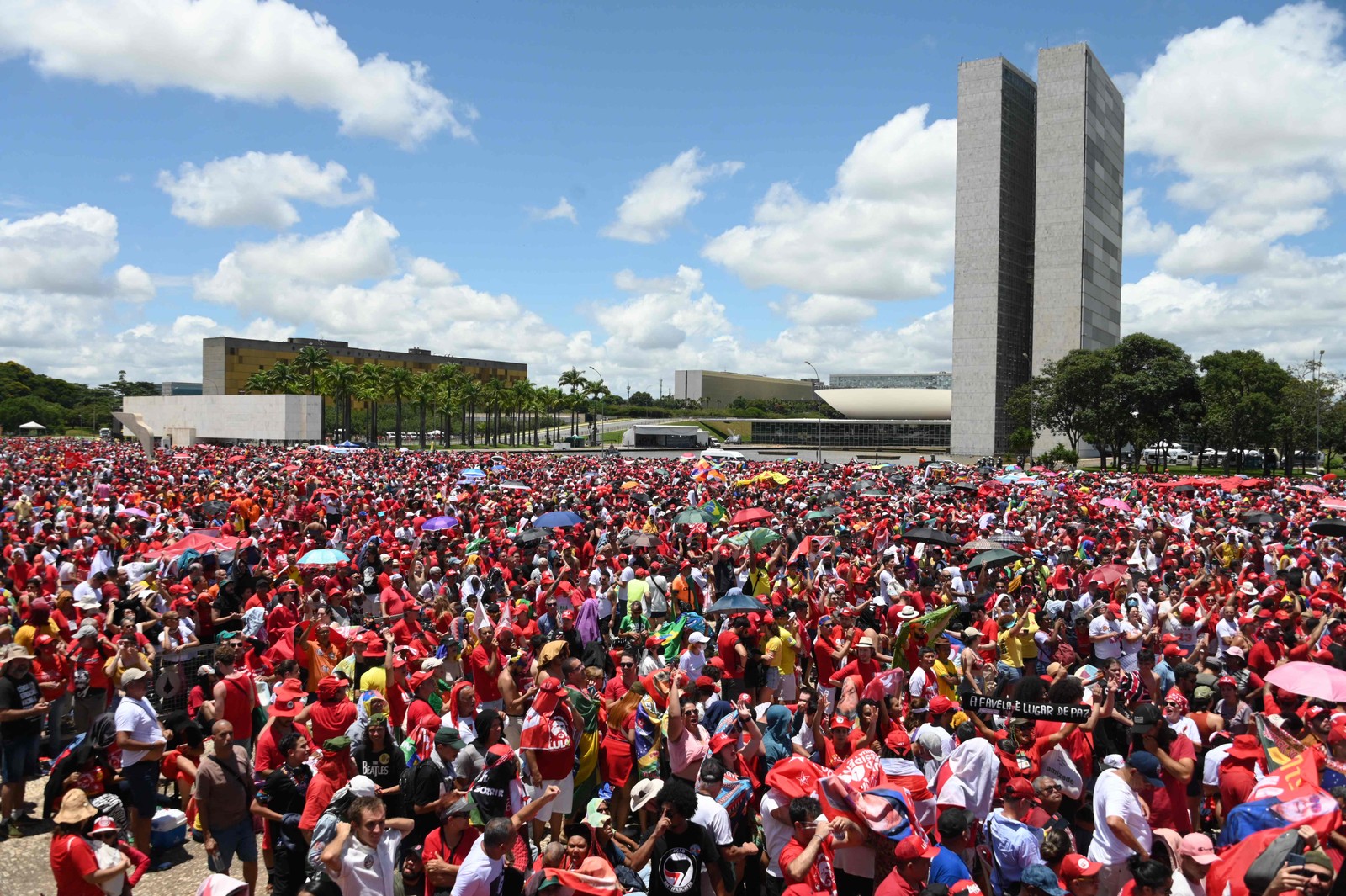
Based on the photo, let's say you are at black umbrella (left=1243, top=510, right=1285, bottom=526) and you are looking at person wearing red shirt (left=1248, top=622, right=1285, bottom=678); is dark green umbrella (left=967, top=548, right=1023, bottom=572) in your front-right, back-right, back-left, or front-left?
front-right

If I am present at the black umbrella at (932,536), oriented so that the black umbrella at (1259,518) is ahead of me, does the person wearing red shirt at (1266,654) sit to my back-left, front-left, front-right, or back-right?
back-right

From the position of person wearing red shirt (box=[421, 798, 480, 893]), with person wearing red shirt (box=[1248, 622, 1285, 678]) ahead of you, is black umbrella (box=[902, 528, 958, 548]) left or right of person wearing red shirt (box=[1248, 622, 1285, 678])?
left

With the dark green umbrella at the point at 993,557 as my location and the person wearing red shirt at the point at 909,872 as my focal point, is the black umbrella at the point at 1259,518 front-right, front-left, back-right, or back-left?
back-left

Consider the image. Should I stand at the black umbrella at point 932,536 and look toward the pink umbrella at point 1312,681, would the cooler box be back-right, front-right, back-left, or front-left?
front-right

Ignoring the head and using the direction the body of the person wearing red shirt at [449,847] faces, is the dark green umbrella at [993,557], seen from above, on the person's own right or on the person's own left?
on the person's own left

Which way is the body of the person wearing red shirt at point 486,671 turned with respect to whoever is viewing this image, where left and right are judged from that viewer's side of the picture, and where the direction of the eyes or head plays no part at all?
facing the viewer and to the right of the viewer

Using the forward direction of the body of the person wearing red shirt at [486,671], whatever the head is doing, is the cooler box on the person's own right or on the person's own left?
on the person's own right
